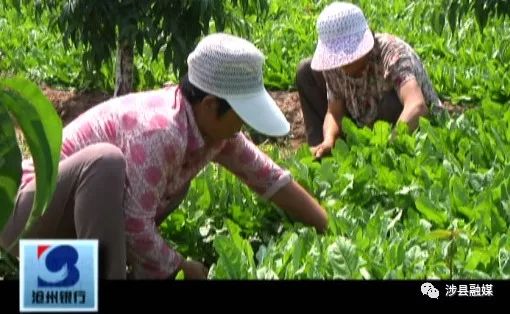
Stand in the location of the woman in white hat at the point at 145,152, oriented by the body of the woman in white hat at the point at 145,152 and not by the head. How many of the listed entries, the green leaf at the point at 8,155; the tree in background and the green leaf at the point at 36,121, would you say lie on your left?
1

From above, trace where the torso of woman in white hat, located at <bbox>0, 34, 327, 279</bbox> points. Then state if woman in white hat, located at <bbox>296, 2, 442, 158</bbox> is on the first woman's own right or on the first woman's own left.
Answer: on the first woman's own left

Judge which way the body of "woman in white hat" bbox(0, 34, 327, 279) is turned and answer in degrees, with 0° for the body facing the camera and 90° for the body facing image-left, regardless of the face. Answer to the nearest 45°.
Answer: approximately 270°

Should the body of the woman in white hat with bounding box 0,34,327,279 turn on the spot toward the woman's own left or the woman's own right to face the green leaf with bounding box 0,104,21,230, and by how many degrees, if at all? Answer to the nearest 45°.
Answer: approximately 90° to the woman's own right

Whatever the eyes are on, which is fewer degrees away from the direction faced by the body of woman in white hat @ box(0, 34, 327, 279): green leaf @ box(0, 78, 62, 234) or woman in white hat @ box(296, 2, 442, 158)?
the woman in white hat

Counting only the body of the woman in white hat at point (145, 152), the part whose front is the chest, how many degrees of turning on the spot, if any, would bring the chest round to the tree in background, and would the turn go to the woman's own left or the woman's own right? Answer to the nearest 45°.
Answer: approximately 90° to the woman's own left
